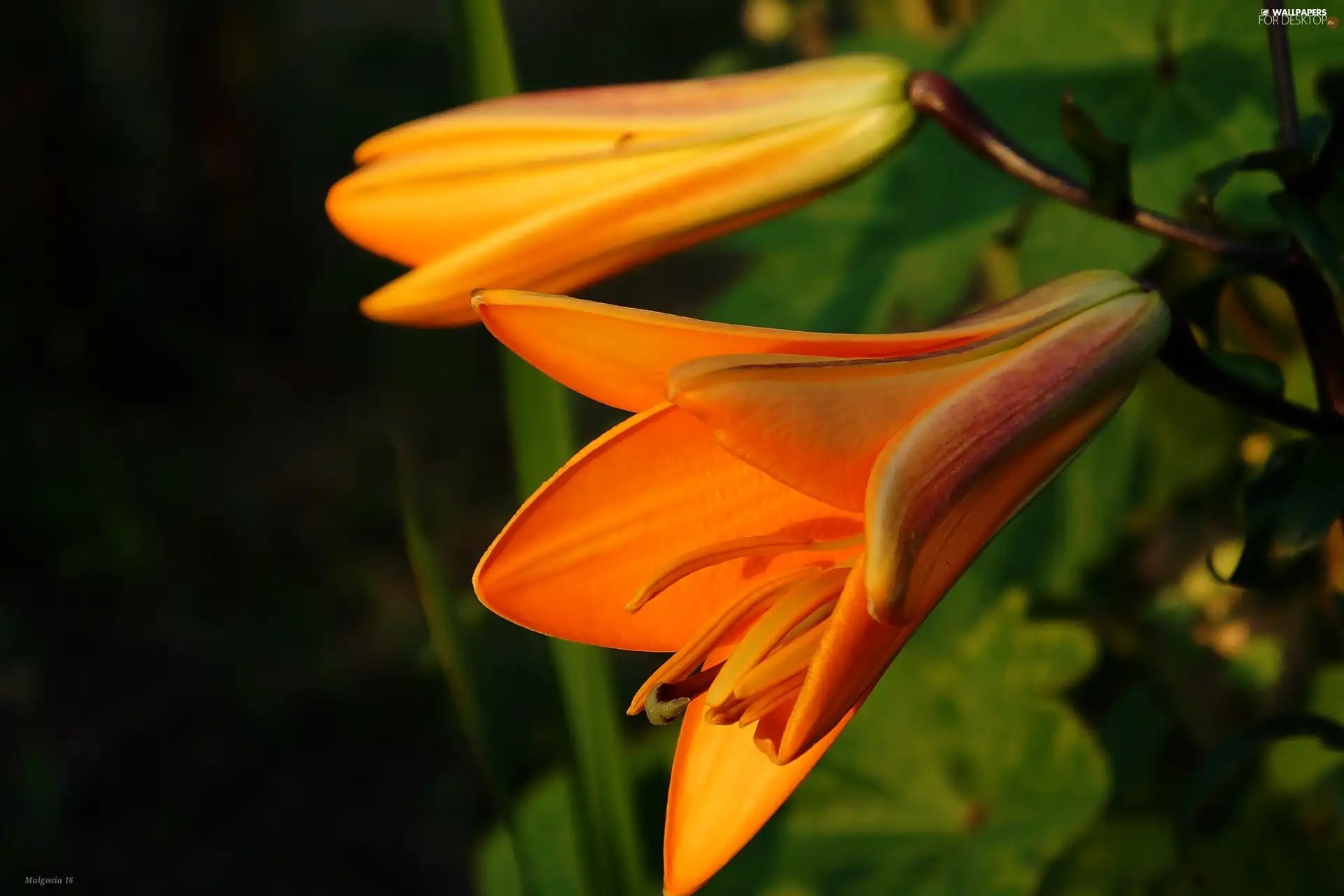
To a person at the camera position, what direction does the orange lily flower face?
facing to the left of the viewer

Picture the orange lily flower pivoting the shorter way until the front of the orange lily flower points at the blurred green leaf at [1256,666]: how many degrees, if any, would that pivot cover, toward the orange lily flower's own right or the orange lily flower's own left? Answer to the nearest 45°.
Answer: approximately 135° to the orange lily flower's own right
